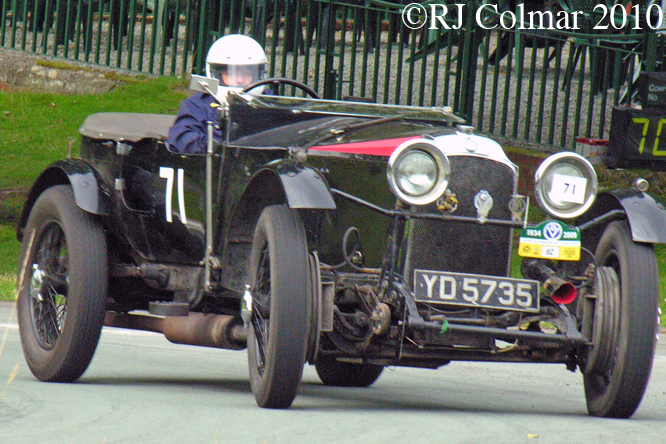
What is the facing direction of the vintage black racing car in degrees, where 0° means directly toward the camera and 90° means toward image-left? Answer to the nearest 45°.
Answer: approximately 315°

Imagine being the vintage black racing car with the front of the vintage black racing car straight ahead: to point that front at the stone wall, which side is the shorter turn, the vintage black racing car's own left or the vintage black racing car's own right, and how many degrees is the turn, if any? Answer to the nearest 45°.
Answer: approximately 135° to the vintage black racing car's own left

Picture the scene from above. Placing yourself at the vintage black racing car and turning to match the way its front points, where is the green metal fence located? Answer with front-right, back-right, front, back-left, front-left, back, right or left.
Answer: back-left
